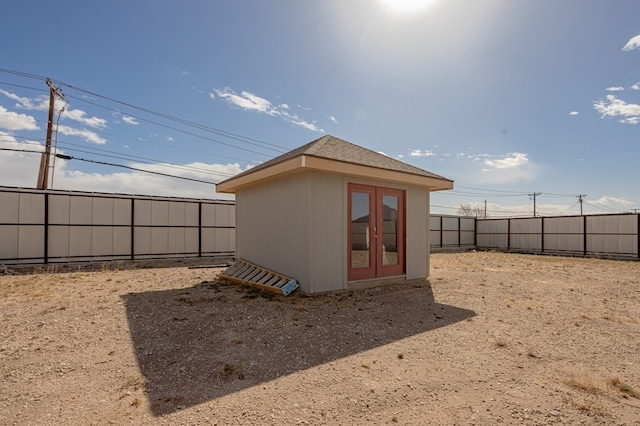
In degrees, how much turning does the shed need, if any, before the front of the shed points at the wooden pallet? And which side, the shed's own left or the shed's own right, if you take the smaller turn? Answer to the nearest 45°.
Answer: approximately 135° to the shed's own right

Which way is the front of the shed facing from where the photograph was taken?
facing the viewer and to the right of the viewer
